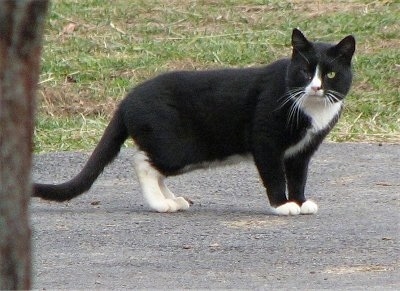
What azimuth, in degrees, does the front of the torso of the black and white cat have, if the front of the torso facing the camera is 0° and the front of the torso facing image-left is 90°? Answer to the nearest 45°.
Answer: approximately 270°

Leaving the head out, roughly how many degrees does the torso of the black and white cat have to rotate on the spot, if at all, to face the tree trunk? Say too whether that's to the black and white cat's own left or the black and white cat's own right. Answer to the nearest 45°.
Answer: approximately 90° to the black and white cat's own right
